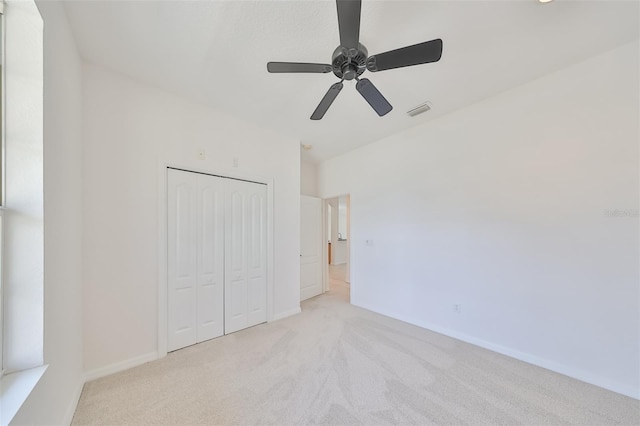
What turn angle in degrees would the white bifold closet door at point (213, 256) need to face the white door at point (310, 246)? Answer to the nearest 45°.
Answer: approximately 90° to its left

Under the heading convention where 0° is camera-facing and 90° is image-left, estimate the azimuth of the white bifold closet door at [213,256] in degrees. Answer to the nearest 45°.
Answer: approximately 315°

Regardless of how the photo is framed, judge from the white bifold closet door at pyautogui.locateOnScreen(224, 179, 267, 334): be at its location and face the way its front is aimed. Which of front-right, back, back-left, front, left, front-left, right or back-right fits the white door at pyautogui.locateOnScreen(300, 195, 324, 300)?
left

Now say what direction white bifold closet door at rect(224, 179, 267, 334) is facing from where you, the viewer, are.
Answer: facing the viewer and to the right of the viewer
